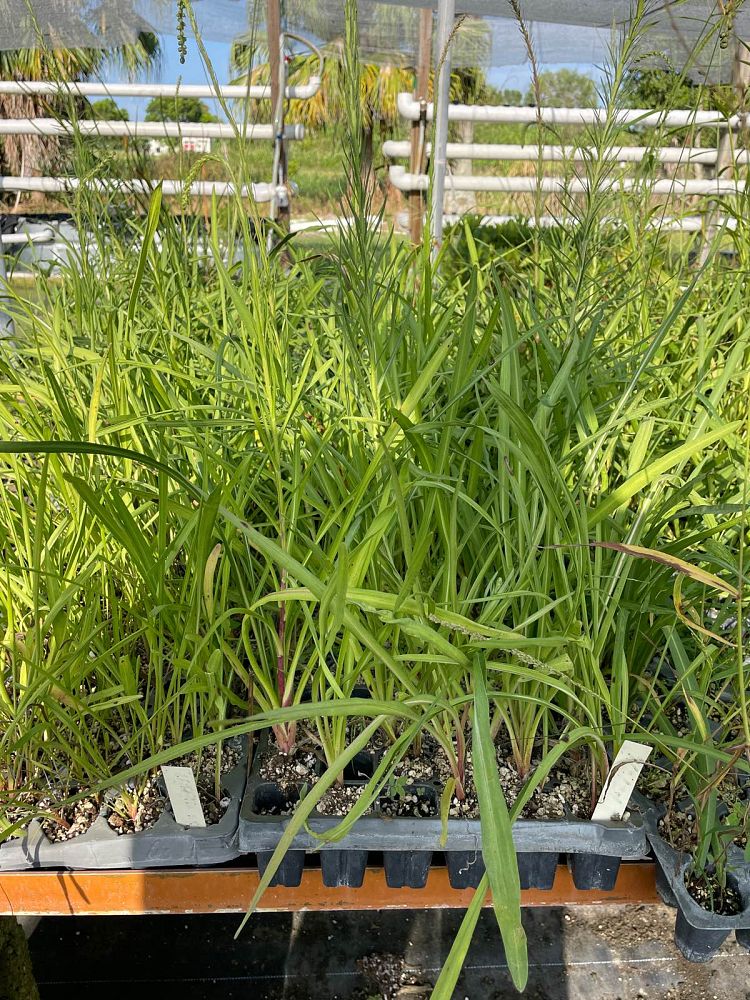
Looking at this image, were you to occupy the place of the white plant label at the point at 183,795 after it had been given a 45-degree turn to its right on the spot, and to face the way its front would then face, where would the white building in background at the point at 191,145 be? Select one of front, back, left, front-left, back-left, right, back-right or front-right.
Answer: back-right

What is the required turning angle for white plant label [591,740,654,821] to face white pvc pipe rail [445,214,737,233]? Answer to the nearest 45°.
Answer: approximately 180°

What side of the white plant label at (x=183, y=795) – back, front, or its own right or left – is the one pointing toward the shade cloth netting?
back

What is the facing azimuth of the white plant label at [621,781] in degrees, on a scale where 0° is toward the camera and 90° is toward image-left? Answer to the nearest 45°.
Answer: approximately 0°

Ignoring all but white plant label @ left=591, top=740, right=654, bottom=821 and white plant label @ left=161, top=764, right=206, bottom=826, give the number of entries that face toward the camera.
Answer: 2
